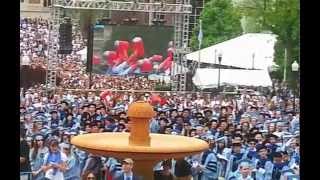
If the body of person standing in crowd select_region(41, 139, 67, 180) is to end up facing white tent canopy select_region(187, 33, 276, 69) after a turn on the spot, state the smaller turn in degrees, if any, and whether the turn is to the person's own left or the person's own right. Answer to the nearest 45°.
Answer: approximately 90° to the person's own left

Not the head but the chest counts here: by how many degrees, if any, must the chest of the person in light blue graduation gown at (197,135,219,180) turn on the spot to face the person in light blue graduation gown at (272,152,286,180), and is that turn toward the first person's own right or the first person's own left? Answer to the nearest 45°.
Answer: approximately 135° to the first person's own left

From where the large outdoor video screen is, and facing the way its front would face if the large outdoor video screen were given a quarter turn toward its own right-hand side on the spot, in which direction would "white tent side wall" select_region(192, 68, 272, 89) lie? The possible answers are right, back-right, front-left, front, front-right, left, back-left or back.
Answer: back

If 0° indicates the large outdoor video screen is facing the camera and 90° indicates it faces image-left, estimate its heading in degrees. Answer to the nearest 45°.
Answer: approximately 0°

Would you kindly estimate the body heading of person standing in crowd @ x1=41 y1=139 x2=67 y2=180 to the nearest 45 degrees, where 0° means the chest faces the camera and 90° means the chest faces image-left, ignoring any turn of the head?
approximately 0°

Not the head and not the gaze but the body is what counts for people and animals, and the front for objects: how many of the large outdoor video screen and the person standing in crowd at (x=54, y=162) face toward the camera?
2
